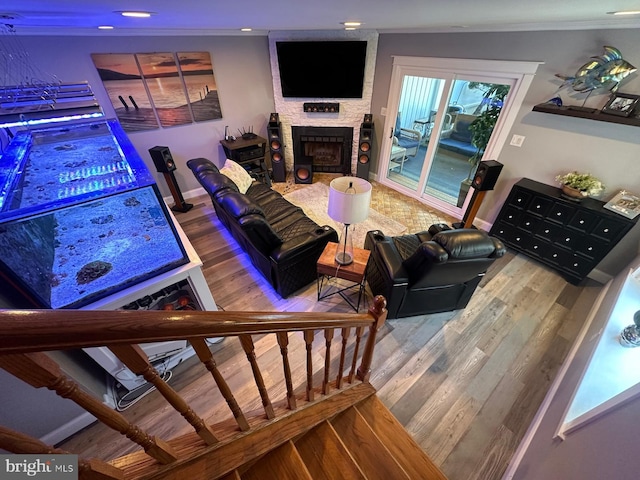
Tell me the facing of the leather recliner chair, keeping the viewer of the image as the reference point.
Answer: facing away from the viewer and to the left of the viewer

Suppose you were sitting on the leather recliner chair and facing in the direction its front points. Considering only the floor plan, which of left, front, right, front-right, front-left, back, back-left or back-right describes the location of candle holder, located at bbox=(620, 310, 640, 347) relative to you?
back-right

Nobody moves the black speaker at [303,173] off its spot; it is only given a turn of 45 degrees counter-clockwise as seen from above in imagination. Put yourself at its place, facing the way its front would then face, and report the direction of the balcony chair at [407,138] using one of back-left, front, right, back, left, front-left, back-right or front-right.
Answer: front-left

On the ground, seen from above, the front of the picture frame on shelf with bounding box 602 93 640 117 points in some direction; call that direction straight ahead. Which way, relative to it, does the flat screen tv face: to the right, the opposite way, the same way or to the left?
to the left

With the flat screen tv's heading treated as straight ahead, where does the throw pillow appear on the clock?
The throw pillow is roughly at 1 o'clock from the flat screen tv.

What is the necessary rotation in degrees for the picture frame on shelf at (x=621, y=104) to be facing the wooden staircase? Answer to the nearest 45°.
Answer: approximately 45° to its left

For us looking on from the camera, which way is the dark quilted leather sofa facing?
facing away from the viewer and to the right of the viewer

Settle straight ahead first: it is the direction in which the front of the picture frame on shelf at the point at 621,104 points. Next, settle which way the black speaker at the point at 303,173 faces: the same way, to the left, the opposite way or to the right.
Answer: to the left

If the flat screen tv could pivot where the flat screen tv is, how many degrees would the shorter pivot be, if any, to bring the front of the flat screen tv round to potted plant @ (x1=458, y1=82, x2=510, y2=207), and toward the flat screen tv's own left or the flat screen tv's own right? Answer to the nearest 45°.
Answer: approximately 45° to the flat screen tv's own left

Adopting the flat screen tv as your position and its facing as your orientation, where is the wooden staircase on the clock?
The wooden staircase is roughly at 12 o'clock from the flat screen tv.

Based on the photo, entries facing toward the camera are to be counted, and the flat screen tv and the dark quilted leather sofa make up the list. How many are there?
1

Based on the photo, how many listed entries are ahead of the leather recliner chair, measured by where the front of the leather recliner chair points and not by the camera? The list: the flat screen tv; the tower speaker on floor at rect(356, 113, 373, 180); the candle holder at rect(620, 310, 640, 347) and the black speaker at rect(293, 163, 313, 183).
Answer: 3

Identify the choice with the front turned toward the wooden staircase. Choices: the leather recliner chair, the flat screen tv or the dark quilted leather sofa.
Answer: the flat screen tv

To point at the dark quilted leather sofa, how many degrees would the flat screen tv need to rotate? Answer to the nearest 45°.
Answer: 0° — it already faces it

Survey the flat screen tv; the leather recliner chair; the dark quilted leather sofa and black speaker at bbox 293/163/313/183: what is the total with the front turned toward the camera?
2

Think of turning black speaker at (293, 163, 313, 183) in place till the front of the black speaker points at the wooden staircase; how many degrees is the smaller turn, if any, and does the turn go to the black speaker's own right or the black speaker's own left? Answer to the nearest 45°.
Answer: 0° — it already faces it

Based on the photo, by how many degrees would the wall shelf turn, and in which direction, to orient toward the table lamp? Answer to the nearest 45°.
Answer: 0° — it already faces it
